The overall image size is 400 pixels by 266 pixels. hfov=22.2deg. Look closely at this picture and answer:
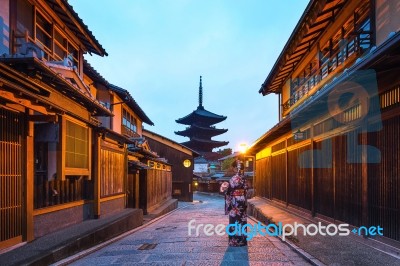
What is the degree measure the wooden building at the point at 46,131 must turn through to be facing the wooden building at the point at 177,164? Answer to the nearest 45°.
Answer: approximately 135° to its left

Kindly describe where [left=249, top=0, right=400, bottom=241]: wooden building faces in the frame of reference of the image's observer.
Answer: facing the viewer and to the left of the viewer

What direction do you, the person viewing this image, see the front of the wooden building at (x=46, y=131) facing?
facing the viewer and to the right of the viewer

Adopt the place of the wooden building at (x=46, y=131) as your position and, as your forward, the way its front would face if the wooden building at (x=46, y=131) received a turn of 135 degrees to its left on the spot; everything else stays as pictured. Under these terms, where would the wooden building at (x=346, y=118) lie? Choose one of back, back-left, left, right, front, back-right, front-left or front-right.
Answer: right
